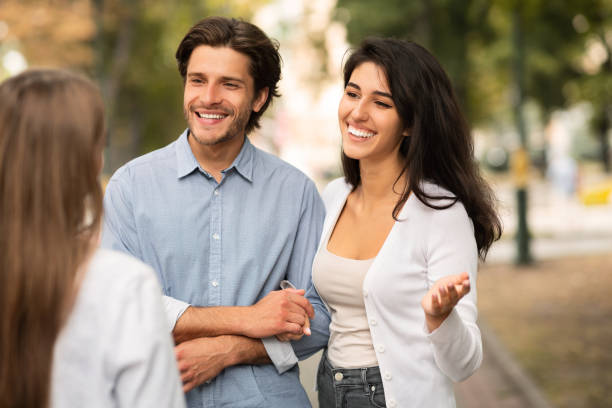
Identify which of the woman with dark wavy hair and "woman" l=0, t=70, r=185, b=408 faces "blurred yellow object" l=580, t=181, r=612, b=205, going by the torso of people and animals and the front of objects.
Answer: the woman

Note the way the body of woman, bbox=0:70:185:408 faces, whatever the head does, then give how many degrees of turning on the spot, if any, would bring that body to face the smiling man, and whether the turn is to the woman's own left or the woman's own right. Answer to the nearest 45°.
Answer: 0° — they already face them

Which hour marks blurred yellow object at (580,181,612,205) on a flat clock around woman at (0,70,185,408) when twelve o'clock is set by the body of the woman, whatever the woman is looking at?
The blurred yellow object is roughly at 12 o'clock from the woman.

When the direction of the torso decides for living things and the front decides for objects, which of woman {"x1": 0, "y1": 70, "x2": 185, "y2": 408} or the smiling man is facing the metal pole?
the woman

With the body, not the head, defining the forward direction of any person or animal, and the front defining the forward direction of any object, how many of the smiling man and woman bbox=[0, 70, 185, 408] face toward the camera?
1

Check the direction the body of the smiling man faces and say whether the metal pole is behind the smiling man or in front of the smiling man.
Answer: behind

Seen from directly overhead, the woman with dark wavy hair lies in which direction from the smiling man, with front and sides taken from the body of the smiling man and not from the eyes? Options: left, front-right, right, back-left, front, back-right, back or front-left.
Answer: left

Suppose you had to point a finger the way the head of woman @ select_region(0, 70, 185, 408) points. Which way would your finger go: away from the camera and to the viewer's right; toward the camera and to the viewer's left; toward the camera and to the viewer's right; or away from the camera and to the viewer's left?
away from the camera and to the viewer's right

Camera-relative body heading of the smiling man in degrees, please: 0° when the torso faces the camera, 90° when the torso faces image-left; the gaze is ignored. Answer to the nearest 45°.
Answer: approximately 0°

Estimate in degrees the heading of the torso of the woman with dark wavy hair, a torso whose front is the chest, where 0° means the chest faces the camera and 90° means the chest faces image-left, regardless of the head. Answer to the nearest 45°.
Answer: approximately 45°

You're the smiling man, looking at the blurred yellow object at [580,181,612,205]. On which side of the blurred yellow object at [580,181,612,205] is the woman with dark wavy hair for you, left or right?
right

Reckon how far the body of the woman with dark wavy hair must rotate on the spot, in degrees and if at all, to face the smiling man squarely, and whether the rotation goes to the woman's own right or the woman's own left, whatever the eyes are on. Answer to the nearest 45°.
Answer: approximately 45° to the woman's own right

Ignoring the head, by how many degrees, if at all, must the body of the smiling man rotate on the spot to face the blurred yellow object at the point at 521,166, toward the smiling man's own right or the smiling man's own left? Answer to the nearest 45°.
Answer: approximately 135° to the smiling man's own left

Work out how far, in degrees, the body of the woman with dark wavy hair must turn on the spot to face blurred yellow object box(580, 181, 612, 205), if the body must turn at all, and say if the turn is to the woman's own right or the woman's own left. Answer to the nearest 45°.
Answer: approximately 135° to the woman's own right

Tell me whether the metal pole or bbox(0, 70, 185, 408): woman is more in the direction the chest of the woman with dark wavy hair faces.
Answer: the woman
